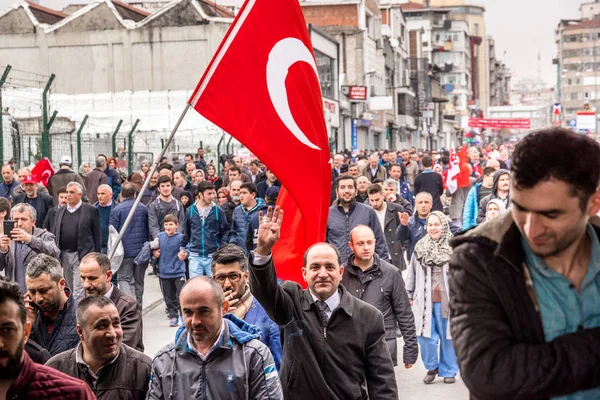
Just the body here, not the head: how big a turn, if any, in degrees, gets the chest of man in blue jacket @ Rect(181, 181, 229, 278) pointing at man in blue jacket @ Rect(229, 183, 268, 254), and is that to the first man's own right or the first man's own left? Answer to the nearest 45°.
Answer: approximately 45° to the first man's own left

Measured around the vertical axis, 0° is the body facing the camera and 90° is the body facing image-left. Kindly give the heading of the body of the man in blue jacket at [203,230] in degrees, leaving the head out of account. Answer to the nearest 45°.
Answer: approximately 0°

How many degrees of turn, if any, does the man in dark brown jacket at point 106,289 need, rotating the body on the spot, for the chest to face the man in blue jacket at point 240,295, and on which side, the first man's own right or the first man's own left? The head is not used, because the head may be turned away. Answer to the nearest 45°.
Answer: approximately 135° to the first man's own left

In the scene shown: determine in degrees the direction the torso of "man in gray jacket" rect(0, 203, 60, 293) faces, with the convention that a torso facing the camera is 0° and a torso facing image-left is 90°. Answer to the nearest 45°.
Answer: approximately 45°

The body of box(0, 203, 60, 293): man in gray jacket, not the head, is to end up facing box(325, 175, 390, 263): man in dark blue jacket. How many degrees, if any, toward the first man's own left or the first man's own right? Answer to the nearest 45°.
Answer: approximately 135° to the first man's own left

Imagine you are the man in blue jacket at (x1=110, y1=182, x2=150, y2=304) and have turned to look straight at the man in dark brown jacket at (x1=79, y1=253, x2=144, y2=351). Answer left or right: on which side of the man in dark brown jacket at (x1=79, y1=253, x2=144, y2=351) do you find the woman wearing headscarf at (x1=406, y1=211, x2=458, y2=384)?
left

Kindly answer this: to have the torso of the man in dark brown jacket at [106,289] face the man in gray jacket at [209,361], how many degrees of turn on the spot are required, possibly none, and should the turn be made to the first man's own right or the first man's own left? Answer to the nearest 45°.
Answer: approximately 45° to the first man's own left

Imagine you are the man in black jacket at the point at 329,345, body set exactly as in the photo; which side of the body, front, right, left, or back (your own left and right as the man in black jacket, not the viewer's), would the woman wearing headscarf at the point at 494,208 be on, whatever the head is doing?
back
